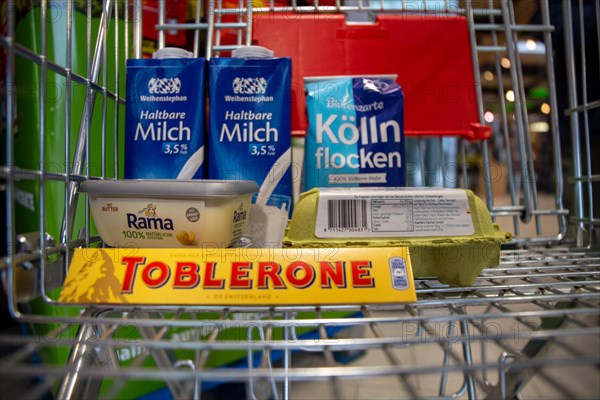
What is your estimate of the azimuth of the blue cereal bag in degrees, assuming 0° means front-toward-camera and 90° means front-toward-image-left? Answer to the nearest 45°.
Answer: approximately 0°

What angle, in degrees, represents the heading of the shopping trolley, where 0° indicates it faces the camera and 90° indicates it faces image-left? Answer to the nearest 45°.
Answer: approximately 0°
